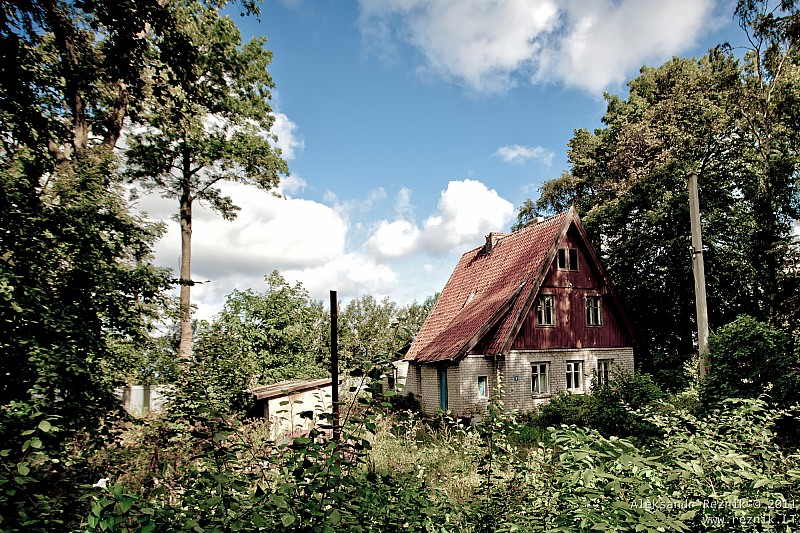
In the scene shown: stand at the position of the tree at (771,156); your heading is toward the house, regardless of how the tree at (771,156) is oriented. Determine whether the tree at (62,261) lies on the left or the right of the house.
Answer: left
